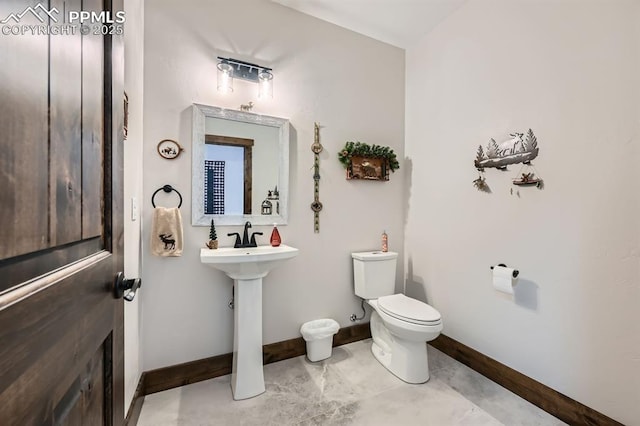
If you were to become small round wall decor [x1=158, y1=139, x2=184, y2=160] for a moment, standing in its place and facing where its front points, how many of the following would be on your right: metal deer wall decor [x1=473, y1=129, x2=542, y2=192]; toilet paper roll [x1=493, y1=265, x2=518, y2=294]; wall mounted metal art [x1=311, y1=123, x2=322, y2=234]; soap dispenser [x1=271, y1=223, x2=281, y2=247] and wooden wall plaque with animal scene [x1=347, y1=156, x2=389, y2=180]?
0

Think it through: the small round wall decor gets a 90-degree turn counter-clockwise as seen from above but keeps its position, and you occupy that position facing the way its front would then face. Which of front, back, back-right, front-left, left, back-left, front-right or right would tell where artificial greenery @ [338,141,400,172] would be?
front

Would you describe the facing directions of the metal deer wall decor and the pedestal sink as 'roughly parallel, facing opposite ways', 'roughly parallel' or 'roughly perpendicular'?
roughly perpendicular

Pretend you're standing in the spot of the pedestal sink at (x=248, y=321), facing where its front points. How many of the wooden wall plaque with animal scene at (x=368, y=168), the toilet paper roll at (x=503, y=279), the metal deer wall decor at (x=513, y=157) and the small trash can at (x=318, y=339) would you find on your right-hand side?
0

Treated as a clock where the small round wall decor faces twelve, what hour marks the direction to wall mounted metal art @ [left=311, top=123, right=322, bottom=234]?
The wall mounted metal art is roughly at 9 o'clock from the small round wall decor.

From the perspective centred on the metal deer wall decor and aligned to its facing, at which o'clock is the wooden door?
The wooden door is roughly at 11 o'clock from the metal deer wall decor.

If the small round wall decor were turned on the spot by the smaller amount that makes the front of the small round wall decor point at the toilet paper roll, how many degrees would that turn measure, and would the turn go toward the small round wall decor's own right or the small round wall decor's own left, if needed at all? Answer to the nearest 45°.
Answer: approximately 45° to the small round wall decor's own left

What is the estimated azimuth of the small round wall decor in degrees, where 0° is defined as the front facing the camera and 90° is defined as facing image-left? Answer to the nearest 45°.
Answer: approximately 0°

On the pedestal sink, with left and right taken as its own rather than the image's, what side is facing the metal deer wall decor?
left

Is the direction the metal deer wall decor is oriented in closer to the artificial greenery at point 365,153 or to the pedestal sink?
the pedestal sink

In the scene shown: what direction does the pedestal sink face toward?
toward the camera

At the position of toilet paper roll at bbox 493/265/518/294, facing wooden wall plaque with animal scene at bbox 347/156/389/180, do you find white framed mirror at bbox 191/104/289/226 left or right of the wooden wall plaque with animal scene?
left

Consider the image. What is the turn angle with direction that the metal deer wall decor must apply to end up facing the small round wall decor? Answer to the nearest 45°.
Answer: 0° — it already faces it

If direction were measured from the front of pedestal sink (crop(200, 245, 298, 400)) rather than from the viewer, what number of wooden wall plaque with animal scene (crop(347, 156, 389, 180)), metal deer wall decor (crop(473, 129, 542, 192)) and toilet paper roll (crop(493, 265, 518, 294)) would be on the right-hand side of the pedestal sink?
0

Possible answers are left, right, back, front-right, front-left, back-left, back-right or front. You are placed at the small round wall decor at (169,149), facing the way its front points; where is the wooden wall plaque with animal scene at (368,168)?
left

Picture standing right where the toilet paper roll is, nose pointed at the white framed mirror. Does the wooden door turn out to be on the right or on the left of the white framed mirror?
left

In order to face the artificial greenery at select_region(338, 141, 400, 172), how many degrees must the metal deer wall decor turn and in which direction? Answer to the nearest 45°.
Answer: approximately 45° to its right
